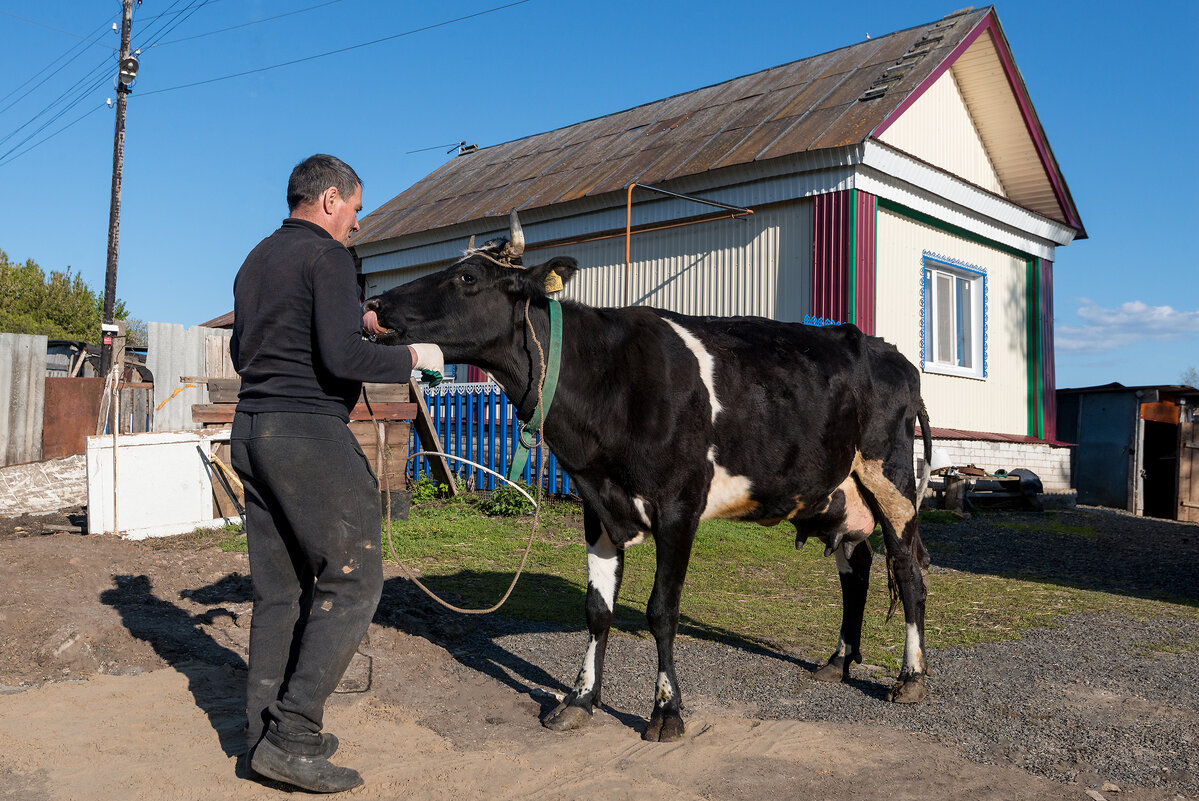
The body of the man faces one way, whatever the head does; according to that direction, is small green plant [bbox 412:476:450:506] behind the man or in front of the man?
in front

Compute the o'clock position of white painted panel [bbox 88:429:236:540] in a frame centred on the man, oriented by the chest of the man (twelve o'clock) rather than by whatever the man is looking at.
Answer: The white painted panel is roughly at 10 o'clock from the man.

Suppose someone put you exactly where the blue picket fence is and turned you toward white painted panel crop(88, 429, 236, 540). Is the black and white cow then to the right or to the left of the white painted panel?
left

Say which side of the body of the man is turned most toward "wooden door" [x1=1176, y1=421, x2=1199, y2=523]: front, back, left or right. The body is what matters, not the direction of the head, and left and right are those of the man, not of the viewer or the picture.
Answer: front

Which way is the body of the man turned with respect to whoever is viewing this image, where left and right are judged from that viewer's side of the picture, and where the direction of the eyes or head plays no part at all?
facing away from the viewer and to the right of the viewer

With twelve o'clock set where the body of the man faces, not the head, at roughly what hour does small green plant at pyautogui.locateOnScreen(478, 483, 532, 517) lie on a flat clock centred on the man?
The small green plant is roughly at 11 o'clock from the man.

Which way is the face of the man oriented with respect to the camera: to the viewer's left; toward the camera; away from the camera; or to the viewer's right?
to the viewer's right

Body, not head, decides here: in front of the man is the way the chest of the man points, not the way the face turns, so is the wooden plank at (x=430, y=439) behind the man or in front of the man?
in front

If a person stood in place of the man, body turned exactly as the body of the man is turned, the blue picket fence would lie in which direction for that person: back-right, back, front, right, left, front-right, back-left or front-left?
front-left
